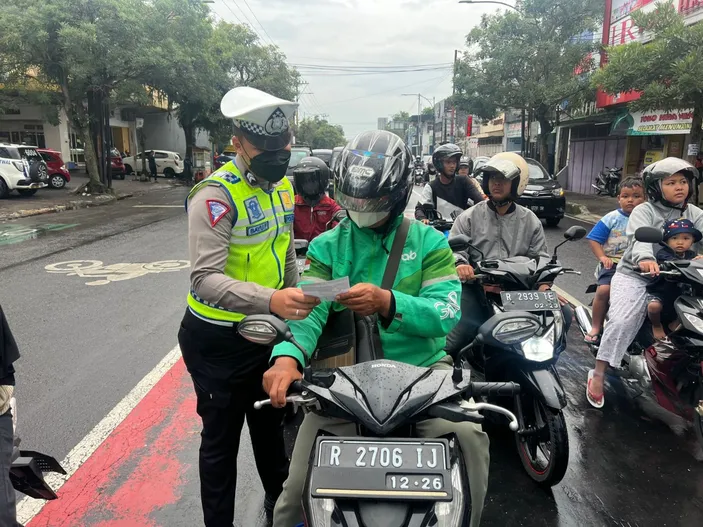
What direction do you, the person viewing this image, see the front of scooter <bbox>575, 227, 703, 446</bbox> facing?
facing the viewer and to the right of the viewer

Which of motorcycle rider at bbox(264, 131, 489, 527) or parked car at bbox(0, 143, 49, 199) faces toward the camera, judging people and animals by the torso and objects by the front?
the motorcycle rider

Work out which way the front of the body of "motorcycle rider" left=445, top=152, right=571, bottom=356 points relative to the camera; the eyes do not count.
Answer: toward the camera

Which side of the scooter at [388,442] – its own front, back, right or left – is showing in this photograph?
front

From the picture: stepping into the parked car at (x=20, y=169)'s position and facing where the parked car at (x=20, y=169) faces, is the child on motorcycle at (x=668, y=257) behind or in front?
behind

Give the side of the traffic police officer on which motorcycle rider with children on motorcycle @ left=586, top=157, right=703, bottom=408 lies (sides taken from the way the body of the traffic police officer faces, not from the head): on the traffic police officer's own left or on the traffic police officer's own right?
on the traffic police officer's own left

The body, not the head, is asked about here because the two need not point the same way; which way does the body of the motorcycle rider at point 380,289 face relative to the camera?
toward the camera

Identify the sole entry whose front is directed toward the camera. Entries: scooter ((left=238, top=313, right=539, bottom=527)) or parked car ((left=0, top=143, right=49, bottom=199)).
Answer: the scooter

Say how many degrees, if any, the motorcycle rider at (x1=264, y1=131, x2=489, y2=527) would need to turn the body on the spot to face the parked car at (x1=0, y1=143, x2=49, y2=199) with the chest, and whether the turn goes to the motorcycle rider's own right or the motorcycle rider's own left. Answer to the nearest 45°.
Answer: approximately 135° to the motorcycle rider's own right
